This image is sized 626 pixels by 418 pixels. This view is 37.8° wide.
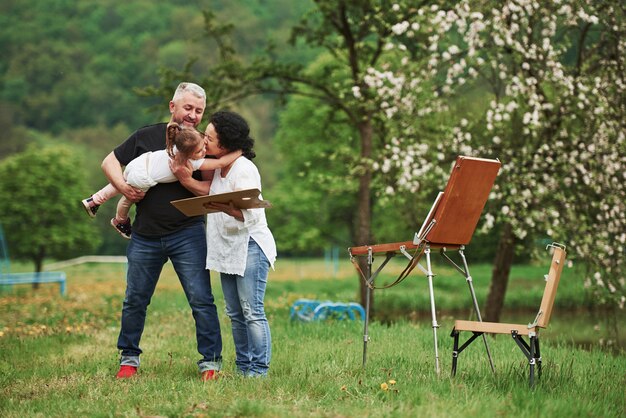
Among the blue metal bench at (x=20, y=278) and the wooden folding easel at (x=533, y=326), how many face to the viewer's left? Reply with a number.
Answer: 1

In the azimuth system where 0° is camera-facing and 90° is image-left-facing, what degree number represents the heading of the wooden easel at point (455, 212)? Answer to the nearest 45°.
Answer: approximately 135°

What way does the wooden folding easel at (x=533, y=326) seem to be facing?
to the viewer's left

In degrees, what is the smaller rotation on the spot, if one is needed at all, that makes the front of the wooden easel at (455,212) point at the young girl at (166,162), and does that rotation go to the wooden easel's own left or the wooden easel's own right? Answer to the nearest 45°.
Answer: approximately 45° to the wooden easel's own left
